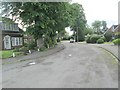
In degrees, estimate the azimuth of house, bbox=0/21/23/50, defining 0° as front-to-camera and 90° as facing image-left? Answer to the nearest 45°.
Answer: approximately 315°

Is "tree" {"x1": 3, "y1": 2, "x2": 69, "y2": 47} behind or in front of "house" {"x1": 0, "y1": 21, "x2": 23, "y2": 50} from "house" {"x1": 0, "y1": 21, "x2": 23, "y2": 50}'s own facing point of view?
in front
